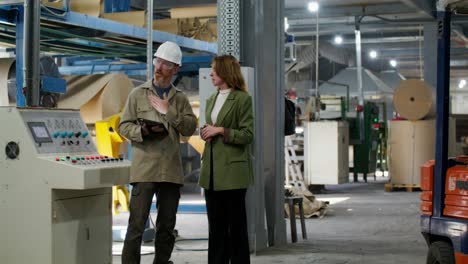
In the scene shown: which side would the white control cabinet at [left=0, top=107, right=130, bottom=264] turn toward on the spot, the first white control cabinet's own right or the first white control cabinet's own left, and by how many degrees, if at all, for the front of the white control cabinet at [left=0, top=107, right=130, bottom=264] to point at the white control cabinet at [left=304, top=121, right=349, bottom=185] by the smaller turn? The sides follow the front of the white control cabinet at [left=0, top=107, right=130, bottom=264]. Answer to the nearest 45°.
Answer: approximately 90° to the first white control cabinet's own left

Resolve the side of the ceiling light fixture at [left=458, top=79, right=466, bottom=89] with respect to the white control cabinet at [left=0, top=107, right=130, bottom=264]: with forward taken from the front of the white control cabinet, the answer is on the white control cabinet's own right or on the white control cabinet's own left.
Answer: on the white control cabinet's own left

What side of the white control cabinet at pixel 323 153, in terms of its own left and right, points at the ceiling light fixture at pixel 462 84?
left

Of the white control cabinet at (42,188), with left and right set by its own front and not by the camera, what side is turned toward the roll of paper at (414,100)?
left
